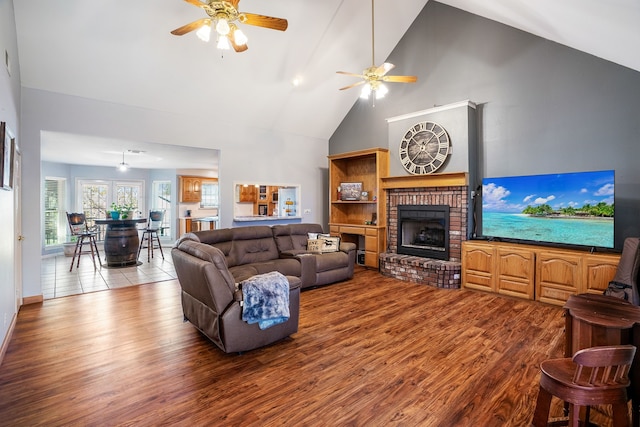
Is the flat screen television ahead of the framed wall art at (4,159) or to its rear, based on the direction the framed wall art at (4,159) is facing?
ahead

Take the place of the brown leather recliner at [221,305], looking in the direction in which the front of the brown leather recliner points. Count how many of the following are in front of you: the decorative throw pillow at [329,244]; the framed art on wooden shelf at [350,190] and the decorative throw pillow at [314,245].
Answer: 3

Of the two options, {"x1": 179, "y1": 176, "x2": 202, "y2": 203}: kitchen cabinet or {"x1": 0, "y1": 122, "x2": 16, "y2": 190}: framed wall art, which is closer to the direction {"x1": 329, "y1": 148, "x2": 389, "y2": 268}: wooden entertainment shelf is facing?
the framed wall art

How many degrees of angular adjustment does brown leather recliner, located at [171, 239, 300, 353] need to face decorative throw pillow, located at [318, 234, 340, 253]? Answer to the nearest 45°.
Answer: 0° — it already faces it

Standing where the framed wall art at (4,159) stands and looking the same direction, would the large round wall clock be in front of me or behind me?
in front

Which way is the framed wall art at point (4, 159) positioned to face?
to the viewer's right

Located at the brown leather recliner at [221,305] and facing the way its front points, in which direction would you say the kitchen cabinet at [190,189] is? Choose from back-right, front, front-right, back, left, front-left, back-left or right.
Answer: front-left

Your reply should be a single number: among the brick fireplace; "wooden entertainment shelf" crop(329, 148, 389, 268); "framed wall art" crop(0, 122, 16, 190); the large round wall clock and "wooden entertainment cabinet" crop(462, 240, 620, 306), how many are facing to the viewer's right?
1

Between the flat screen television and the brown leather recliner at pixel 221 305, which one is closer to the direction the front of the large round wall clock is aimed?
the brown leather recliner

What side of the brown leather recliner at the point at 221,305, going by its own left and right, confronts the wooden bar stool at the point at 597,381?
right

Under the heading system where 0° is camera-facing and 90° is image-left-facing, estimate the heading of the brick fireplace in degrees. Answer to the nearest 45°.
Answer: approximately 45°

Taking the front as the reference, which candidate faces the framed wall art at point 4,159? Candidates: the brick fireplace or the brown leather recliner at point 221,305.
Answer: the brick fireplace

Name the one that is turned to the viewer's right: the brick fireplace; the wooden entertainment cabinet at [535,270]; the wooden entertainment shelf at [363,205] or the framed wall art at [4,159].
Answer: the framed wall art

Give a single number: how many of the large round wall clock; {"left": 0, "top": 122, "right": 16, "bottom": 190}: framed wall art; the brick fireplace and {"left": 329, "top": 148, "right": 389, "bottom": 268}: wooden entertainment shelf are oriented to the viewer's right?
1

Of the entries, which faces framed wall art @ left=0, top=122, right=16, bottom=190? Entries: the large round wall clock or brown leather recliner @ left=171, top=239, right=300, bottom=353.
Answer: the large round wall clock

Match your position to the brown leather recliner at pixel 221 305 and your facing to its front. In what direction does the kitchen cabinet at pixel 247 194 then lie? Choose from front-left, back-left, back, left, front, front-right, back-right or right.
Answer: front-left
